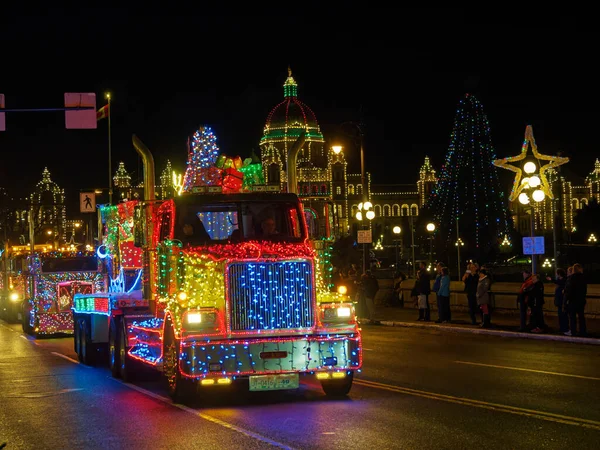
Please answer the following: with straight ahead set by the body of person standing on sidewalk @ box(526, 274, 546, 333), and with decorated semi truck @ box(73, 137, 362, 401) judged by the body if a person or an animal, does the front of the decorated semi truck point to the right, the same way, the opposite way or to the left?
to the left

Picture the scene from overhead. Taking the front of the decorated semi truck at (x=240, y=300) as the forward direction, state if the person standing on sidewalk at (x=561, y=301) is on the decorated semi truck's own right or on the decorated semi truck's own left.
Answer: on the decorated semi truck's own left

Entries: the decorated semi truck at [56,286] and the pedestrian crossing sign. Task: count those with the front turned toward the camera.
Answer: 2

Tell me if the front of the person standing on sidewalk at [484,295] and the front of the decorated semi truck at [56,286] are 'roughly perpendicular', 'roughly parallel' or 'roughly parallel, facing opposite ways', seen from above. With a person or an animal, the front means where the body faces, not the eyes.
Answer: roughly perpendicular

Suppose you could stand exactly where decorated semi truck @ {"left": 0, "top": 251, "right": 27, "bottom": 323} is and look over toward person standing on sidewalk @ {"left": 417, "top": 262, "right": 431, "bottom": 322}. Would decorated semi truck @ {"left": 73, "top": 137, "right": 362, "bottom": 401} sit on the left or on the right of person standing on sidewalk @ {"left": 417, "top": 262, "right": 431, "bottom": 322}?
right

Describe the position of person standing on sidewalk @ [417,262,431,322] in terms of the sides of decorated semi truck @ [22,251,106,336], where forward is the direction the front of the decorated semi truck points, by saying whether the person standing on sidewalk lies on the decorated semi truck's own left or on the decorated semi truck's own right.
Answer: on the decorated semi truck's own left

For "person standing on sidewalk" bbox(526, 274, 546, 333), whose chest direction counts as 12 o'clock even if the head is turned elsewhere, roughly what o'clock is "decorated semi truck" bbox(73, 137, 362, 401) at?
The decorated semi truck is roughly at 11 o'clock from the person standing on sidewalk.

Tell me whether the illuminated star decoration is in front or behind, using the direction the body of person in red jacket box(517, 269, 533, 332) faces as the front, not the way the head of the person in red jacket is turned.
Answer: behind

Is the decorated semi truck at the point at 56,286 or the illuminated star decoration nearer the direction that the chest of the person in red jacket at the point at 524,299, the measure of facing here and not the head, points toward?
the decorated semi truck
